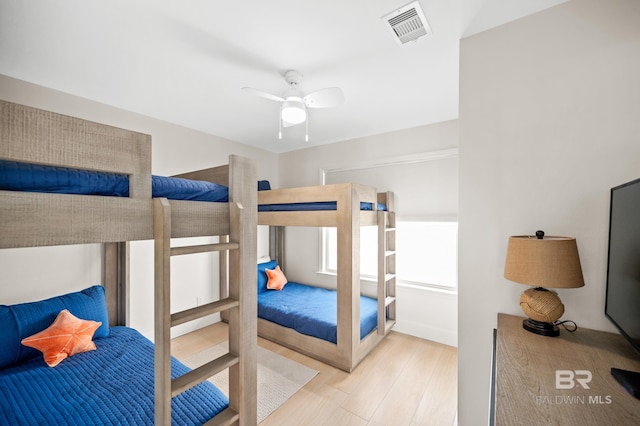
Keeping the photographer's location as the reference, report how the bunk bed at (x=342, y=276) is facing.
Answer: facing the viewer and to the right of the viewer

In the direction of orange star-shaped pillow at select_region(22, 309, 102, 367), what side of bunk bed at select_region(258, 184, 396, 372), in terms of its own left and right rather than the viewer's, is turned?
right

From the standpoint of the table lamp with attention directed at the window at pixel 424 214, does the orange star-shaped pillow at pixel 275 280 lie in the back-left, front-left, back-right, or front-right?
front-left
